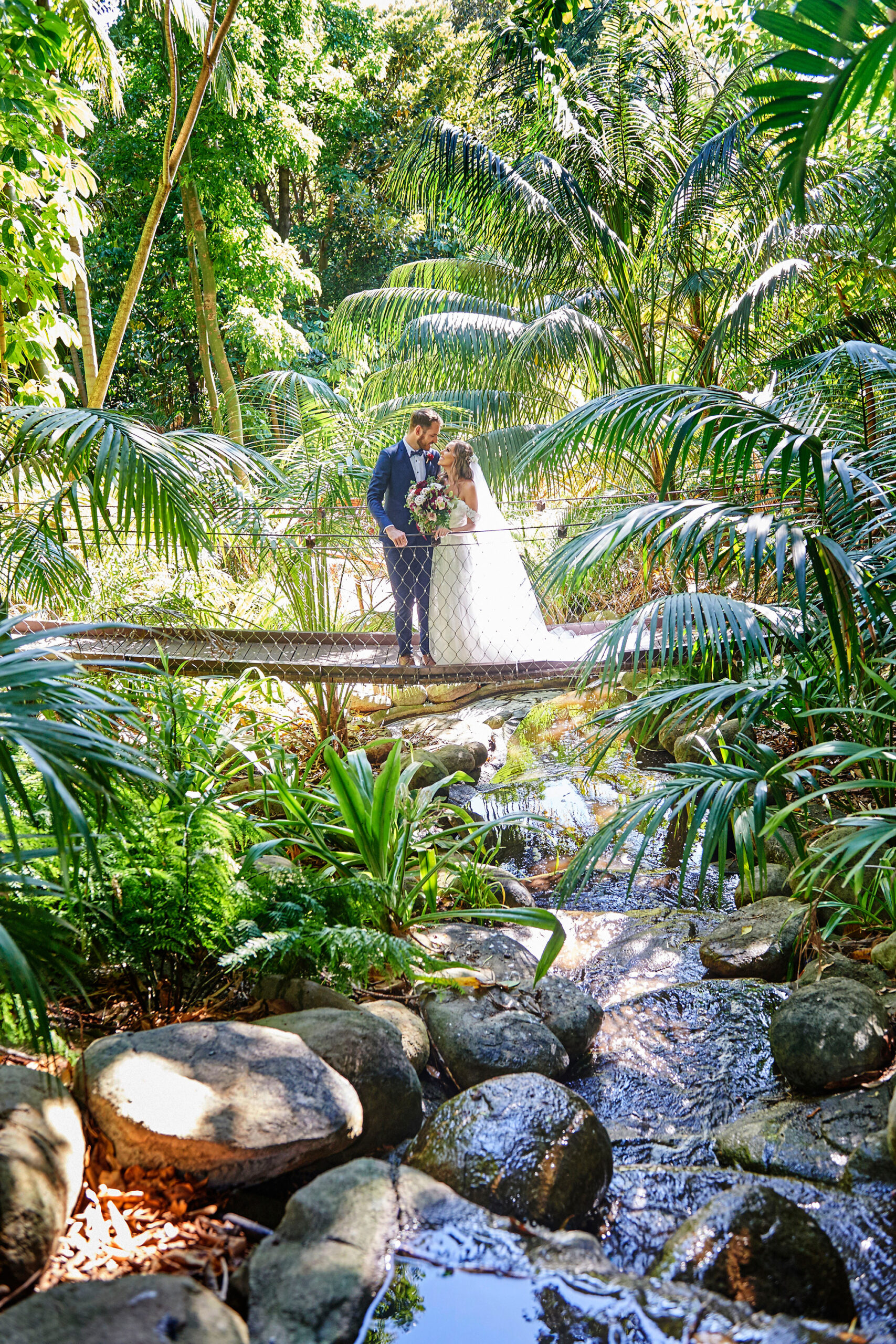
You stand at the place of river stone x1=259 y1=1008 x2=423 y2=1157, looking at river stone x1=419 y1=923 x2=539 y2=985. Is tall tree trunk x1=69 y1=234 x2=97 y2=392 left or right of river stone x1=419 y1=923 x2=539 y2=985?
left

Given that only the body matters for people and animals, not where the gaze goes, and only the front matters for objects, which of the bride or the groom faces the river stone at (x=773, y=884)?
the groom

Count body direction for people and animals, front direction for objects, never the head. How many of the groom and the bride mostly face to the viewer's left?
1

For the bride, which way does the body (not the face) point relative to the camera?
to the viewer's left

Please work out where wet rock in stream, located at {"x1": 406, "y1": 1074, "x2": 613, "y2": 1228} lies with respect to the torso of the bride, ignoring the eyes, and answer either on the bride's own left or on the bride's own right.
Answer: on the bride's own left

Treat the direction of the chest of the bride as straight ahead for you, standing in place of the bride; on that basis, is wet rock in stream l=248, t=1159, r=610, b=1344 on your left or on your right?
on your left

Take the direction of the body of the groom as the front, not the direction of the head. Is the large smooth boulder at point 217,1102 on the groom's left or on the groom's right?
on the groom's right

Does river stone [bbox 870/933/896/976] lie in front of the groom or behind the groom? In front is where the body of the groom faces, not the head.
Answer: in front

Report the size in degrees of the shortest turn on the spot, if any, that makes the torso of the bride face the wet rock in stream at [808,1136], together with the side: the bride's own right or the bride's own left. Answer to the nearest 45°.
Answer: approximately 90° to the bride's own left

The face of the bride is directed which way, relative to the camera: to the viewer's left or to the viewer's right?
to the viewer's left

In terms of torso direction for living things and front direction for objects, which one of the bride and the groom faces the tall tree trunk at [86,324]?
the bride

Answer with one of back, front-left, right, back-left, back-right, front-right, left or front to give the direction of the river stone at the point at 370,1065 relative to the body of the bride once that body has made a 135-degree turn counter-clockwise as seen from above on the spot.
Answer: front-right

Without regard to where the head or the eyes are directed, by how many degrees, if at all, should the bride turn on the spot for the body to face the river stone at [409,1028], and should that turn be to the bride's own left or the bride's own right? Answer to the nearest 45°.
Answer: approximately 90° to the bride's own left
